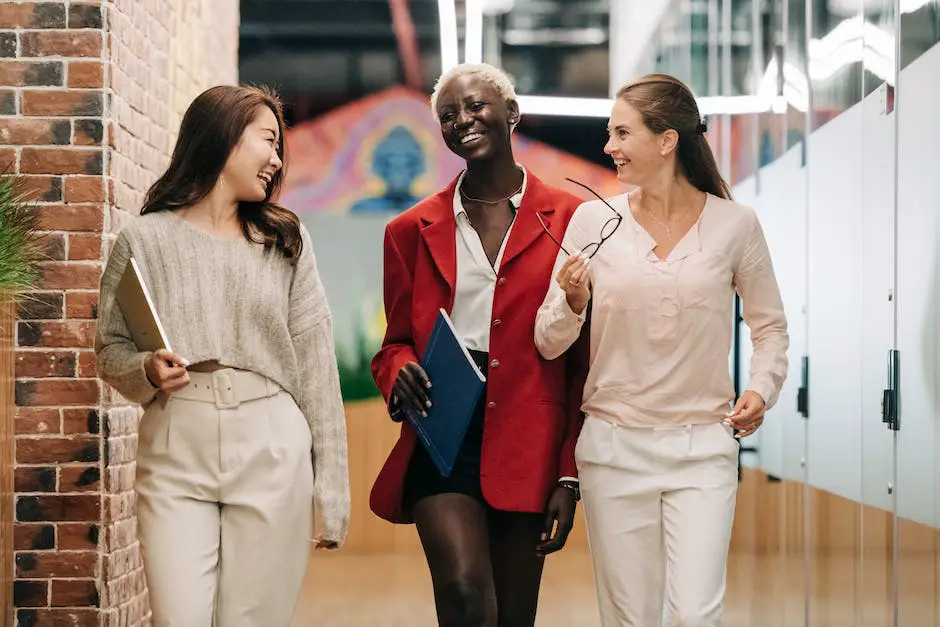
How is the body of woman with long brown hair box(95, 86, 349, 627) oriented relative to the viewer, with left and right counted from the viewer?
facing the viewer

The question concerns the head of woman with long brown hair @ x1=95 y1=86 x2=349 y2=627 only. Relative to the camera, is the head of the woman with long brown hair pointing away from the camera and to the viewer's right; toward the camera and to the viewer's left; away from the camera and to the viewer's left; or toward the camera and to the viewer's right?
toward the camera and to the viewer's right

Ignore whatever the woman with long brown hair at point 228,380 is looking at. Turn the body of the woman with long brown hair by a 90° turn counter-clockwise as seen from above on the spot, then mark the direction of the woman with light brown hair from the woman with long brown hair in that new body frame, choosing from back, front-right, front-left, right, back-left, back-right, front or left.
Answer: front

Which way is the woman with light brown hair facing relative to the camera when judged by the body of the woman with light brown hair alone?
toward the camera
